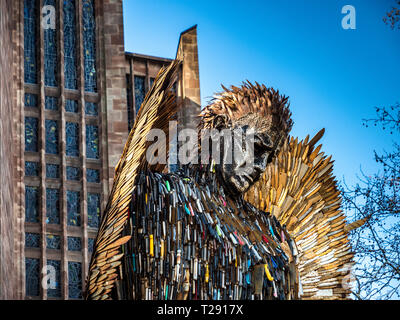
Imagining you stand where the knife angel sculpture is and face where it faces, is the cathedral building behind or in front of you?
behind
